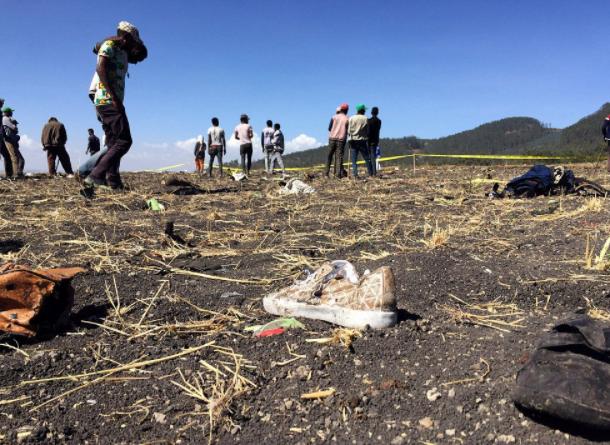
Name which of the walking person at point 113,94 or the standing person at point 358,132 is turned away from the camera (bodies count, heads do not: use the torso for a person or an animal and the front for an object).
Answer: the standing person at point 358,132

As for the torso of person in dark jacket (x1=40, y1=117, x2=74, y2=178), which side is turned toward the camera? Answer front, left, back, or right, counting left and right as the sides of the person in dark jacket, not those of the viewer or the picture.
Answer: back

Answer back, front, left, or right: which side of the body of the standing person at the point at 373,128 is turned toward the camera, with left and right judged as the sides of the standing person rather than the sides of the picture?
back

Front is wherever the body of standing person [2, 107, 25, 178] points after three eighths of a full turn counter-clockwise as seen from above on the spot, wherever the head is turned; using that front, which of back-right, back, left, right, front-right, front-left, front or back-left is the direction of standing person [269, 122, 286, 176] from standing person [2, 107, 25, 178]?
back-right

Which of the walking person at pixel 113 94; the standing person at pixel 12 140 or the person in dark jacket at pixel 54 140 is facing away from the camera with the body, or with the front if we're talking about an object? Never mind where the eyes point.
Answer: the person in dark jacket

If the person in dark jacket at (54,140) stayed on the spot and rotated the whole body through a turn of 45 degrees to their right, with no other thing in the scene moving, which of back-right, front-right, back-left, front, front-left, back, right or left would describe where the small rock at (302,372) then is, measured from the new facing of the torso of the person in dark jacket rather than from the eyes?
back-right

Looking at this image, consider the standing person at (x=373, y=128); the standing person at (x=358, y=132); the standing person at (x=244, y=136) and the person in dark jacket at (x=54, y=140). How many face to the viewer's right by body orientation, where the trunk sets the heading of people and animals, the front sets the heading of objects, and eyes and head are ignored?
0

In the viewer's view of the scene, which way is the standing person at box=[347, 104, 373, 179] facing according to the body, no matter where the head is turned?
away from the camera
